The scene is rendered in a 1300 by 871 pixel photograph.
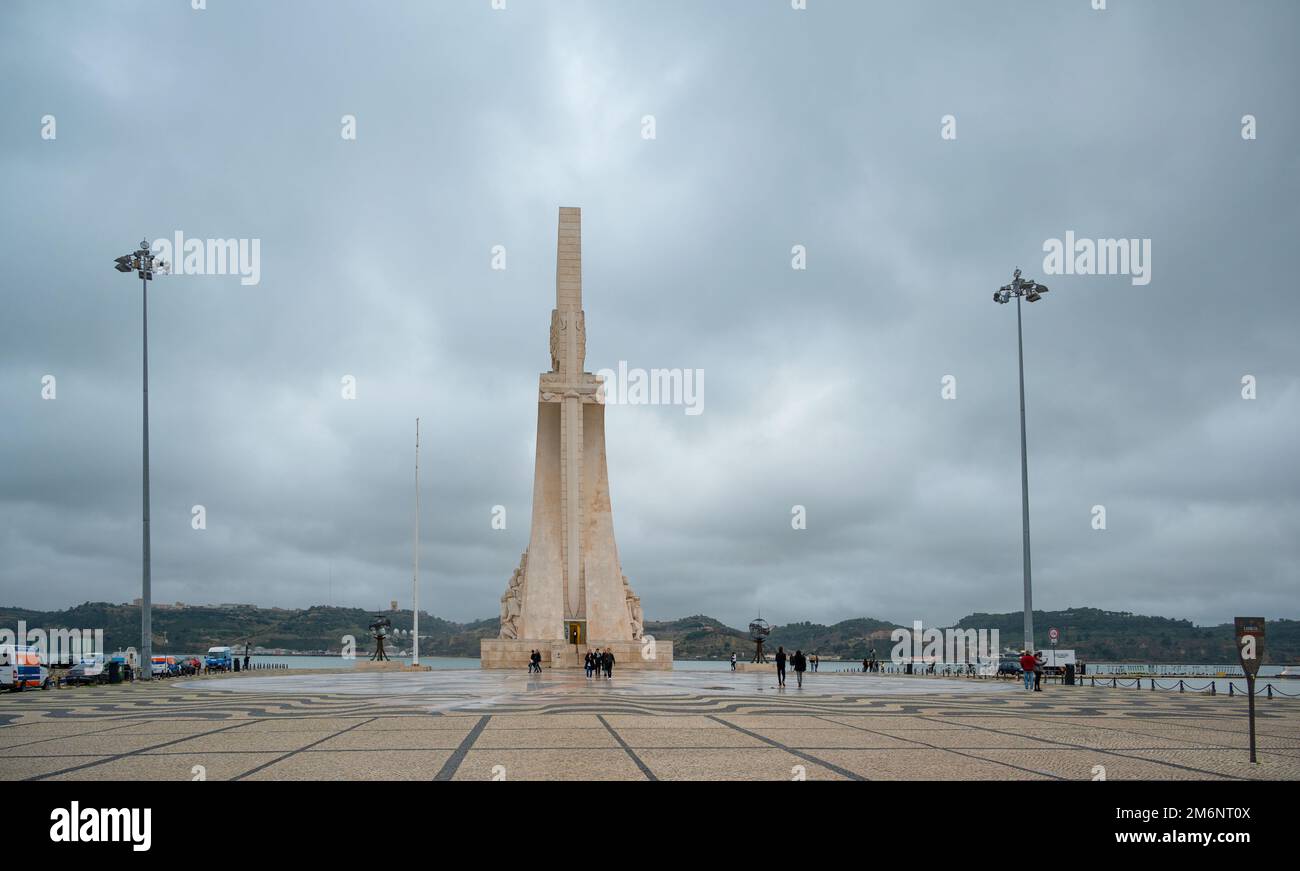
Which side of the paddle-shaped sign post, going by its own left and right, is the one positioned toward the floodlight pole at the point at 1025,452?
back

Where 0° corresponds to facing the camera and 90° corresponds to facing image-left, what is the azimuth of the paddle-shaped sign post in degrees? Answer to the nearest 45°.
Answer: approximately 0°

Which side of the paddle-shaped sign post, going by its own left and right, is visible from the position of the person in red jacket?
back
